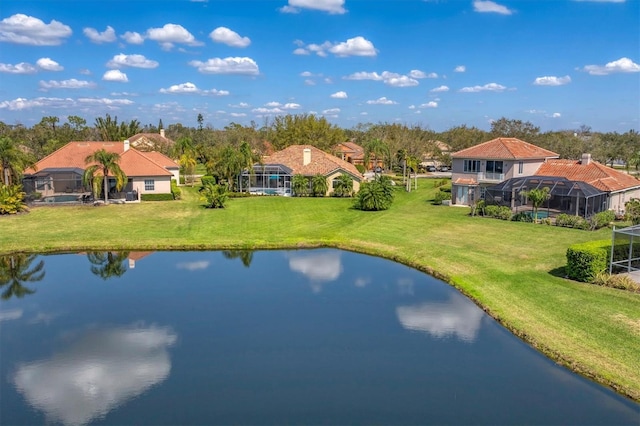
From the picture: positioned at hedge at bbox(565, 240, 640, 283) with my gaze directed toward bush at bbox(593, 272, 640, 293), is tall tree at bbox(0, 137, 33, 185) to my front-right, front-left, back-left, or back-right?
back-right

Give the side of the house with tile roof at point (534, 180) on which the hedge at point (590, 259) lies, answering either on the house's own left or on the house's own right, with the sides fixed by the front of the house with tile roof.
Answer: on the house's own right

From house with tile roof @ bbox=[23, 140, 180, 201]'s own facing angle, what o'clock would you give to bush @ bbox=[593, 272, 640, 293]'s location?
The bush is roughly at 5 o'clock from the house with tile roof.

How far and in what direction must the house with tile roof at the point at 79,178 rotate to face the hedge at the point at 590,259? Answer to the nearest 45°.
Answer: approximately 135° to its right

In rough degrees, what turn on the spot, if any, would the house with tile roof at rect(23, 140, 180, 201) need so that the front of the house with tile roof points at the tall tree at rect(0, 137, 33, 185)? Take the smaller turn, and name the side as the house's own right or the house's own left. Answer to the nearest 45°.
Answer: approximately 135° to the house's own left

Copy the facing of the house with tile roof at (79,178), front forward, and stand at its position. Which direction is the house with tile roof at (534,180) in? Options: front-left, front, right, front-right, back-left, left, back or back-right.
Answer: back-right

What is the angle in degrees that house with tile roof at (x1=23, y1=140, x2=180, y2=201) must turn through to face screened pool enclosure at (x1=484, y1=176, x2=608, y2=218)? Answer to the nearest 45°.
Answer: approximately 135° to its right

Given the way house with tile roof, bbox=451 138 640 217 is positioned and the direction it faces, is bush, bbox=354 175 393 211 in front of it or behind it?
behind

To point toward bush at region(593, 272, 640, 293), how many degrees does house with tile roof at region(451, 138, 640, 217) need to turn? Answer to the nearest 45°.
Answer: approximately 135° to its right

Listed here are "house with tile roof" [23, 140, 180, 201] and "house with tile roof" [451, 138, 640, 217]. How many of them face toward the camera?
0

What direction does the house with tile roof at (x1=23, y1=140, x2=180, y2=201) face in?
away from the camera

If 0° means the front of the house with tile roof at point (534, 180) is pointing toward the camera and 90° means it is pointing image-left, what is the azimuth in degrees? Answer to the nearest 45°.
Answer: approximately 225°
